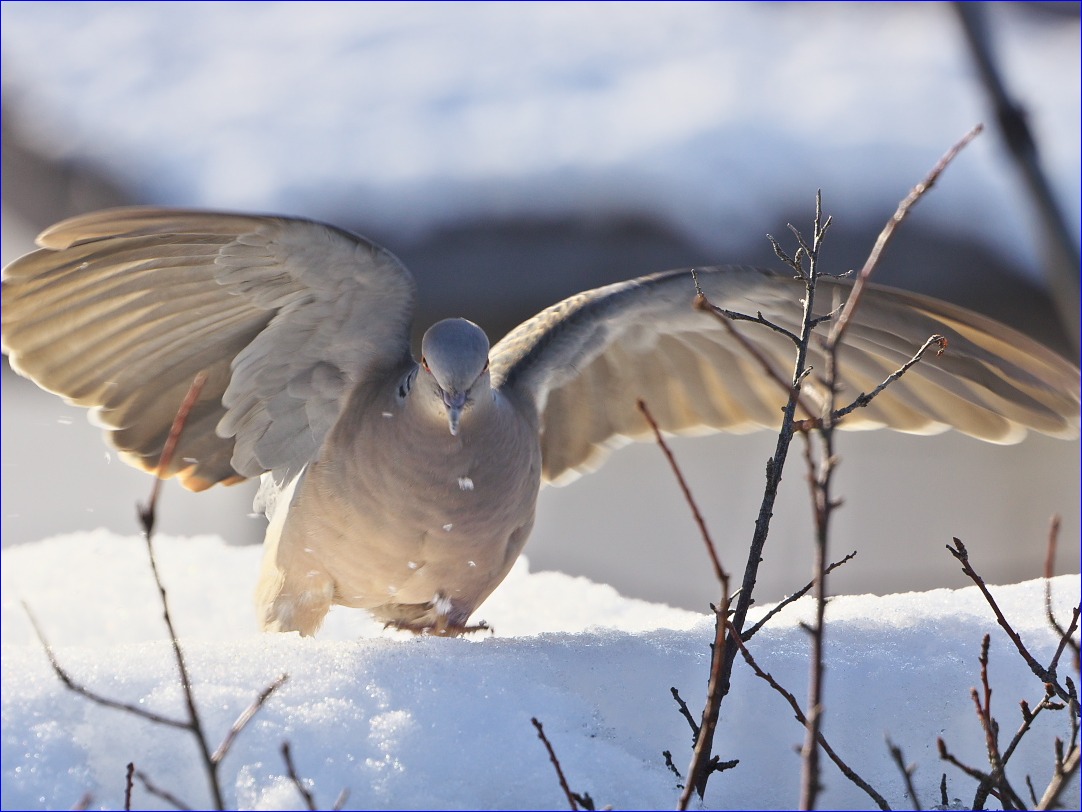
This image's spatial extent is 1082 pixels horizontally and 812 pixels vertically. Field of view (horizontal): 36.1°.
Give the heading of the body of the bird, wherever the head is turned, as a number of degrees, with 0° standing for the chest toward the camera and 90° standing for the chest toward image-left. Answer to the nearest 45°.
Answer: approximately 0°

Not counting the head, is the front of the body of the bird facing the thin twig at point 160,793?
yes

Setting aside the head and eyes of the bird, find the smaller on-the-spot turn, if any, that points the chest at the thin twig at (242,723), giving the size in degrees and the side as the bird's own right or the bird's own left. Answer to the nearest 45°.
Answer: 0° — it already faces it

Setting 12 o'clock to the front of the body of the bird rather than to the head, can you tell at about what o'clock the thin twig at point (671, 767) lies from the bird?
The thin twig is roughly at 11 o'clock from the bird.
